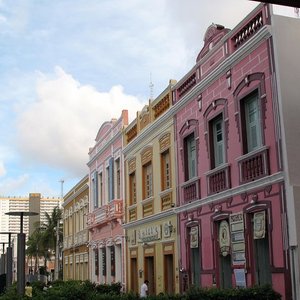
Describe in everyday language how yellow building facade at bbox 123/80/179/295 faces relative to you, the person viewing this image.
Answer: facing the viewer and to the left of the viewer

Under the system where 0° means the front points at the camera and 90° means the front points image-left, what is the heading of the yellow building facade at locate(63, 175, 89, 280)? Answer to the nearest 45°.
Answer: approximately 90°

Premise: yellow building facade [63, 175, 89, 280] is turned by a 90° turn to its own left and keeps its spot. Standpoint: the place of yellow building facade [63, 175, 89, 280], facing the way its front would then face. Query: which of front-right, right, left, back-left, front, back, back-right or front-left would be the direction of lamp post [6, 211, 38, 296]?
front

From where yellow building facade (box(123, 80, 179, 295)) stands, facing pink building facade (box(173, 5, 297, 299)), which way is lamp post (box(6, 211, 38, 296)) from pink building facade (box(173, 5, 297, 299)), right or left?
right

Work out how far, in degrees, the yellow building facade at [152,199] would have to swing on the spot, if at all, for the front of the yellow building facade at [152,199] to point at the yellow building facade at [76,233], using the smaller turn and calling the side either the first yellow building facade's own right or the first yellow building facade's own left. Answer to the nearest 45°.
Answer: approximately 135° to the first yellow building facade's own right

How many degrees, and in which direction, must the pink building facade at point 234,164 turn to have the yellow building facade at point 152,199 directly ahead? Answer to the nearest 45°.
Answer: approximately 90° to its right

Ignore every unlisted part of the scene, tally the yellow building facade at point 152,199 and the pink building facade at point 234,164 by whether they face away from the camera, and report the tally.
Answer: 0

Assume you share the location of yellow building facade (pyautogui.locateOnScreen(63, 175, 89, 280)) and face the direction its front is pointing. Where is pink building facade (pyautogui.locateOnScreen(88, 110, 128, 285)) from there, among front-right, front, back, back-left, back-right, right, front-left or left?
left

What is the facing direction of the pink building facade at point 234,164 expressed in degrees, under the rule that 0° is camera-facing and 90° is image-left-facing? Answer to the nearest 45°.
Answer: approximately 45°
